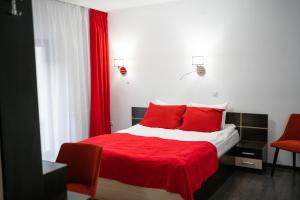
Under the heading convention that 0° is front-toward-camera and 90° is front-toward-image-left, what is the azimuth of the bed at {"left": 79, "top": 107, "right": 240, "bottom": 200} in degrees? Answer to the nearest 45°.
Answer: approximately 45°

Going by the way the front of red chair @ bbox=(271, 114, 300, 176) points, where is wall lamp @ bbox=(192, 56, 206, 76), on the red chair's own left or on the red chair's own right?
on the red chair's own right

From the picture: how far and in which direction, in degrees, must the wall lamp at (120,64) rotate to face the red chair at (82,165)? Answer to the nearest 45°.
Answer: approximately 45° to its left

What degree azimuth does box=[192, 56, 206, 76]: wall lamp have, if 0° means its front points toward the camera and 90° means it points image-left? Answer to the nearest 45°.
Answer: approximately 45°

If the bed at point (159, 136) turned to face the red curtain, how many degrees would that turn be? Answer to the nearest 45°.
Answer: approximately 90° to its right

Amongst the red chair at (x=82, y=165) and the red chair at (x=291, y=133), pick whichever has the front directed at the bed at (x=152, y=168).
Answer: the red chair at (x=291, y=133)
